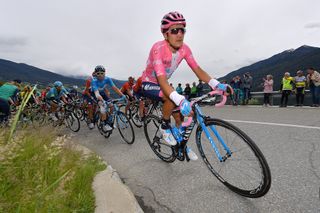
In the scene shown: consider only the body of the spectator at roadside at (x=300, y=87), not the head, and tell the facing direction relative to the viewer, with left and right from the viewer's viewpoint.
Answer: facing the viewer

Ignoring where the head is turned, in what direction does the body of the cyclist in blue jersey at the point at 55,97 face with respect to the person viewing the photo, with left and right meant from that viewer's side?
facing the viewer and to the right of the viewer

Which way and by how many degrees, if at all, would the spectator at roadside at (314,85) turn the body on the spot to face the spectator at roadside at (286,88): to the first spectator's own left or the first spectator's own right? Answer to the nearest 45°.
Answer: approximately 45° to the first spectator's own right

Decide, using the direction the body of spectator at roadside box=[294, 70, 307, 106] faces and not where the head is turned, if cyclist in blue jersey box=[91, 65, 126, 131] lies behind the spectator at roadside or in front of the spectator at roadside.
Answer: in front

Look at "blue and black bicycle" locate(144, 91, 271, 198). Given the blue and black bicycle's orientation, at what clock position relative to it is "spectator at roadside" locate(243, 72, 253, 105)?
The spectator at roadside is roughly at 8 o'clock from the blue and black bicycle.

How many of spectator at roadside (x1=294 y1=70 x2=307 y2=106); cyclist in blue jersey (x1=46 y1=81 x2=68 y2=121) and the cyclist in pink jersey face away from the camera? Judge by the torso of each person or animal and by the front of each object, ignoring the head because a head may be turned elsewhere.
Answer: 0

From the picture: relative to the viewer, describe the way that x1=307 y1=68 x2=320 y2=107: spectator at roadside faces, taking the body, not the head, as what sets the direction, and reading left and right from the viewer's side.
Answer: facing the viewer and to the left of the viewer

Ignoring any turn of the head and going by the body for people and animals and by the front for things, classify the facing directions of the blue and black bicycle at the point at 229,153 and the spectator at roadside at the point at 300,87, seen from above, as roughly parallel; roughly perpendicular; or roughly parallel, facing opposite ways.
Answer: roughly perpendicular

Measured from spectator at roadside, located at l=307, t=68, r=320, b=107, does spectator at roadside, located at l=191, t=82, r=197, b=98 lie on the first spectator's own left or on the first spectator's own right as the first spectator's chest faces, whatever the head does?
on the first spectator's own right

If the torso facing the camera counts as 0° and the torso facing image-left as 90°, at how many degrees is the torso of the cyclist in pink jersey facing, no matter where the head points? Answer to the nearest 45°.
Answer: approximately 315°

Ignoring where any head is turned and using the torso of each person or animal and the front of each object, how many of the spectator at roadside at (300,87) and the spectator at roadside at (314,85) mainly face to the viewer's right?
0

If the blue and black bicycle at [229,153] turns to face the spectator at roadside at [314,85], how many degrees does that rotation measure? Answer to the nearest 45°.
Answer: approximately 90° to its left
